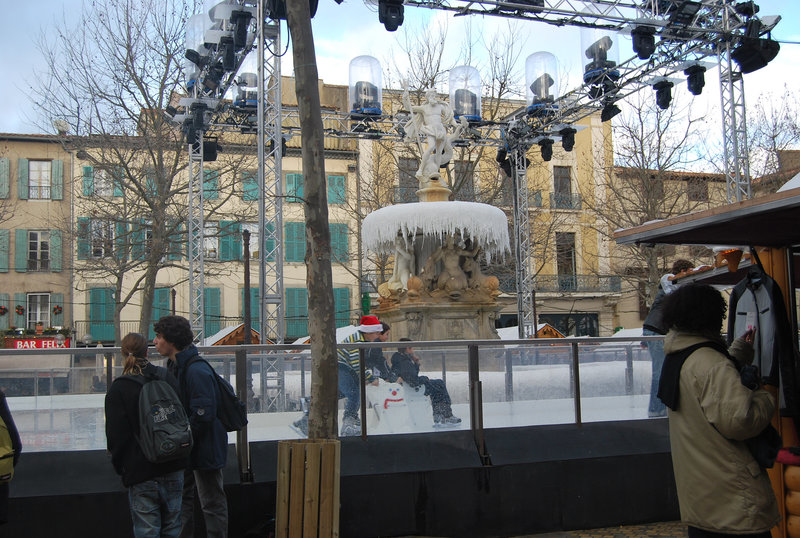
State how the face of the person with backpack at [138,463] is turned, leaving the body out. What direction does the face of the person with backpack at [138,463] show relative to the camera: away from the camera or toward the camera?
away from the camera

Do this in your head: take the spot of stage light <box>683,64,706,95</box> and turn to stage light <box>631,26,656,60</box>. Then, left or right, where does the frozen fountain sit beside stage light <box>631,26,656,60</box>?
right

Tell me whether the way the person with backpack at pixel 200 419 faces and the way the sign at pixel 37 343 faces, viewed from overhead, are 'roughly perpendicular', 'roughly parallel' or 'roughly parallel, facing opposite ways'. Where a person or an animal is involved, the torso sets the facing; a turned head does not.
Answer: roughly perpendicular

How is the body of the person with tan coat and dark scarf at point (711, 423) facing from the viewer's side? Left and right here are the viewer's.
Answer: facing away from the viewer and to the right of the viewer

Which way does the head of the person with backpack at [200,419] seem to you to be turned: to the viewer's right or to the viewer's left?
to the viewer's left

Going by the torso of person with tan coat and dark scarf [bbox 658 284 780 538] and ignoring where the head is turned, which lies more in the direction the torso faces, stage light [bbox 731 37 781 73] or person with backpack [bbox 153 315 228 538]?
the stage light

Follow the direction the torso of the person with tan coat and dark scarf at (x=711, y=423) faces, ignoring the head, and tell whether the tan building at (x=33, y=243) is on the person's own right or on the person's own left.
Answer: on the person's own left

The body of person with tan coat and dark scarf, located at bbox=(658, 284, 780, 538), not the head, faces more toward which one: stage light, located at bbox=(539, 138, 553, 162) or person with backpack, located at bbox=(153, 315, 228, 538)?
the stage light
